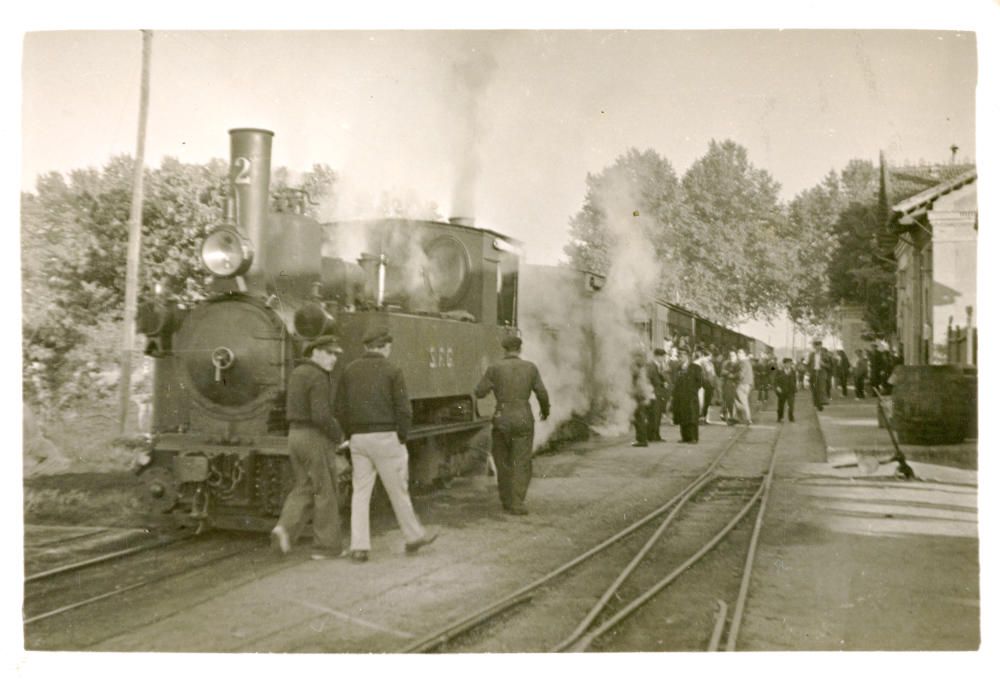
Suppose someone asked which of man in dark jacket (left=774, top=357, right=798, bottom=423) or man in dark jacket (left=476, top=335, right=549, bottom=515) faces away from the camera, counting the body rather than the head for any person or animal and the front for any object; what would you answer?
man in dark jacket (left=476, top=335, right=549, bottom=515)

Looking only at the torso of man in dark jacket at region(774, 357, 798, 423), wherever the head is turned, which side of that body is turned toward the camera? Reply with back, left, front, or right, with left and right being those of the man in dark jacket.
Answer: front

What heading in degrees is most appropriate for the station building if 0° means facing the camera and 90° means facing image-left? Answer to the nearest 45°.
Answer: approximately 90°

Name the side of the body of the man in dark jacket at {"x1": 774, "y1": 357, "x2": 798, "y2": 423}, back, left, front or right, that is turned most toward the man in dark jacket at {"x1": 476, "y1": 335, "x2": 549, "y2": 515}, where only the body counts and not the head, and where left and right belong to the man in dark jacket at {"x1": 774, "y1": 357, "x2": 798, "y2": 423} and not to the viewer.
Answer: front

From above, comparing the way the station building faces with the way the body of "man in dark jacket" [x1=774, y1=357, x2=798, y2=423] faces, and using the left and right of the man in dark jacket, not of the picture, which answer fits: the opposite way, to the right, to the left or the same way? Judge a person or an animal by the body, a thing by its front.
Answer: to the right

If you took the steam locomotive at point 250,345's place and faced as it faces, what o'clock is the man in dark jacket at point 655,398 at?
The man in dark jacket is roughly at 6 o'clock from the steam locomotive.

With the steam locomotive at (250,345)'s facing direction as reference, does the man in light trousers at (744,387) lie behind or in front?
behind

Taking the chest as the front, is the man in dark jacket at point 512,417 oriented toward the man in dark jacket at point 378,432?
no

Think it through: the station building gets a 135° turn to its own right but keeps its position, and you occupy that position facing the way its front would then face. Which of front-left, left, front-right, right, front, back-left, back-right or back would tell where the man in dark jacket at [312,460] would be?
back

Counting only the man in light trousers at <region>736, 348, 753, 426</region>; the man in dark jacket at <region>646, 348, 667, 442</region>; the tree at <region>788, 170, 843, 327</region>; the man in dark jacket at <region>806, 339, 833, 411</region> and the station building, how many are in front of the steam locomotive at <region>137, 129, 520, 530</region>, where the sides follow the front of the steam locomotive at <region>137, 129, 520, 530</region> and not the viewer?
0

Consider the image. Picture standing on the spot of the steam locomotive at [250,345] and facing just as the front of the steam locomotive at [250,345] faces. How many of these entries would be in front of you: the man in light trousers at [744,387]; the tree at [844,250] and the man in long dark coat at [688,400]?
0

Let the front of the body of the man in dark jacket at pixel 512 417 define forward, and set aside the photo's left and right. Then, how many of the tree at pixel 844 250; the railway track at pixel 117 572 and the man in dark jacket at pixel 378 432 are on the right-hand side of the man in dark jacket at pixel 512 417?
1

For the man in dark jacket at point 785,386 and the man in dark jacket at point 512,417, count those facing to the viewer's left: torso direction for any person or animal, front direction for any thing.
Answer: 0

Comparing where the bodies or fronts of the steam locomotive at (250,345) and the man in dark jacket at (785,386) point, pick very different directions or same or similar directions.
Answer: same or similar directions

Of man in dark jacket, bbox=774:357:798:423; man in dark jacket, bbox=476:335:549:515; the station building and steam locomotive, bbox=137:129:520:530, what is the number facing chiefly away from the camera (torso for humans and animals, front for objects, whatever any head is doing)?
1
